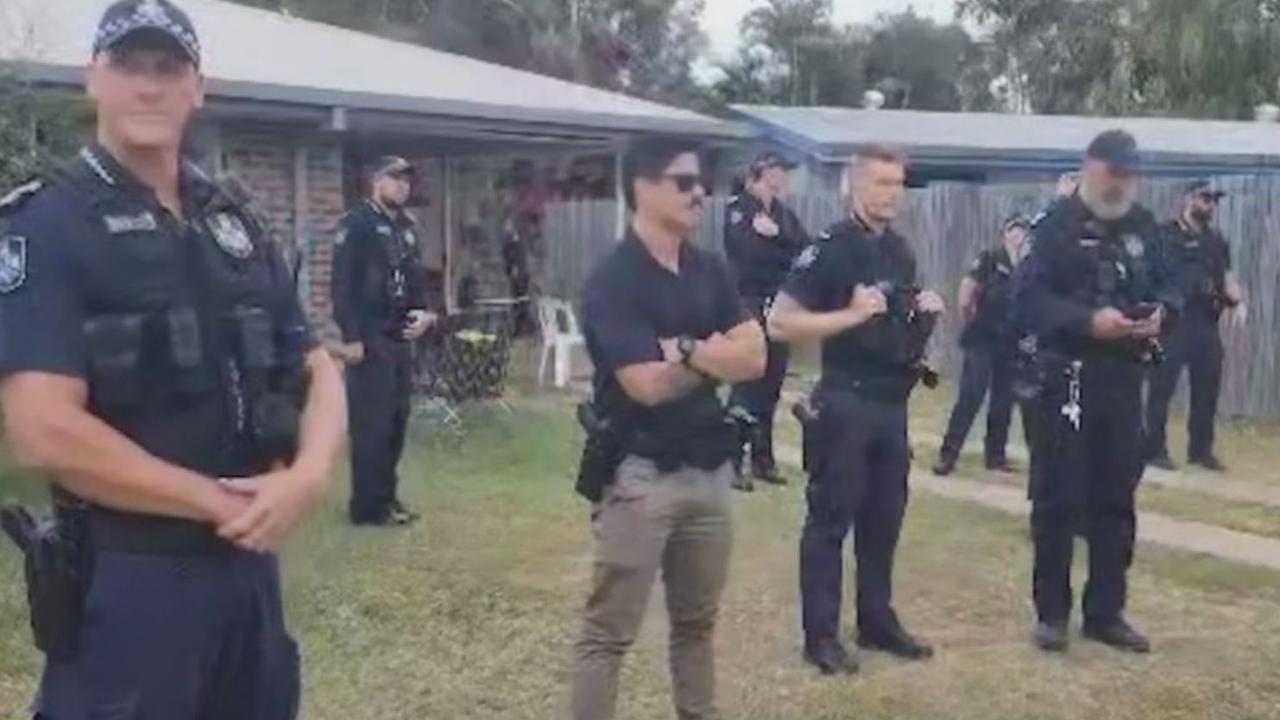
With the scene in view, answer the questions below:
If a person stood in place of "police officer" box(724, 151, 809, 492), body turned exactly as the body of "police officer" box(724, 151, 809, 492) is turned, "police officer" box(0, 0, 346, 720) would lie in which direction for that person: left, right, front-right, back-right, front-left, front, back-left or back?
front-right

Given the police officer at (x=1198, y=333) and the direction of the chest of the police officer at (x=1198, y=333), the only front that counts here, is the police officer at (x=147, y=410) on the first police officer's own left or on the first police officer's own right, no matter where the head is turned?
on the first police officer's own right

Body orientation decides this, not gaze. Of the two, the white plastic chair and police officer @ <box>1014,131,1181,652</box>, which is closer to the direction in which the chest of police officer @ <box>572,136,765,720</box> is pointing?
the police officer

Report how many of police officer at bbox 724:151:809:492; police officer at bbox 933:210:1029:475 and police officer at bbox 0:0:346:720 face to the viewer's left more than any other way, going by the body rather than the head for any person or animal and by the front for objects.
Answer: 0

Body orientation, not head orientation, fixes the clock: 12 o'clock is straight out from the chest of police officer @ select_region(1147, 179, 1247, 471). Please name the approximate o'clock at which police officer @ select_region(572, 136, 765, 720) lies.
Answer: police officer @ select_region(572, 136, 765, 720) is roughly at 2 o'clock from police officer @ select_region(1147, 179, 1247, 471).

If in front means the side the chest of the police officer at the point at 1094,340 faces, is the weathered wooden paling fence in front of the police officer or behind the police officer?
behind

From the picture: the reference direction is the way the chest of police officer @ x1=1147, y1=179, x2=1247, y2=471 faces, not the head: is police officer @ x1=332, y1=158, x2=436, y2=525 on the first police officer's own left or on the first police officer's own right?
on the first police officer's own right

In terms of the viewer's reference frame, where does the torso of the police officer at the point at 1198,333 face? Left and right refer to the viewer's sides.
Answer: facing the viewer and to the right of the viewer

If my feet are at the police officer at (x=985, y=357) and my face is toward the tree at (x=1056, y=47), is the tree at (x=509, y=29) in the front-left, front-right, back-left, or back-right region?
front-left

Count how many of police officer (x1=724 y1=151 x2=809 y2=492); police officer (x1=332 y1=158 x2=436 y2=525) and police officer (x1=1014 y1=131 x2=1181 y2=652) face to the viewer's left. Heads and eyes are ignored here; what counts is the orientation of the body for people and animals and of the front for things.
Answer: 0
